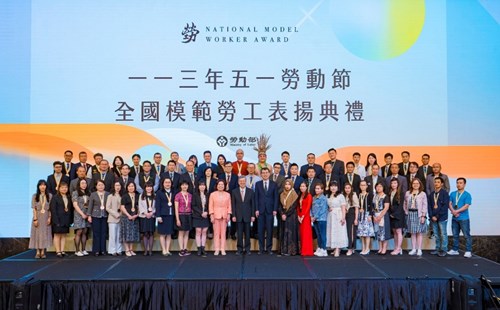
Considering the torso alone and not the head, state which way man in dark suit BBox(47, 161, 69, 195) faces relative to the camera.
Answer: toward the camera

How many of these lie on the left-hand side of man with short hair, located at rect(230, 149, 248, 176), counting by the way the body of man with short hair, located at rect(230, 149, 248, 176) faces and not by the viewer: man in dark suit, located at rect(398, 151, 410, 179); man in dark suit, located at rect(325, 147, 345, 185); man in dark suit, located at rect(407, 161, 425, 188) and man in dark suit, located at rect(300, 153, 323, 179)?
4

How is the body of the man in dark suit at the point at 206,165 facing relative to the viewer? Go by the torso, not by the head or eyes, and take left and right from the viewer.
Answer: facing the viewer

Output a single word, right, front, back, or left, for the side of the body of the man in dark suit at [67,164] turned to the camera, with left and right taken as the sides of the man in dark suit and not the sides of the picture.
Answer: front

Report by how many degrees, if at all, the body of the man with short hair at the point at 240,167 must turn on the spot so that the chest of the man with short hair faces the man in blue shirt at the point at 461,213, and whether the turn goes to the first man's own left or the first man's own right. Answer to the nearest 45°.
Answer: approximately 90° to the first man's own left

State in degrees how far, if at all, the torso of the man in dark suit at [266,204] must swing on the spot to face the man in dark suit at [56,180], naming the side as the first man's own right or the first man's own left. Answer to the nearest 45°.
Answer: approximately 90° to the first man's own right

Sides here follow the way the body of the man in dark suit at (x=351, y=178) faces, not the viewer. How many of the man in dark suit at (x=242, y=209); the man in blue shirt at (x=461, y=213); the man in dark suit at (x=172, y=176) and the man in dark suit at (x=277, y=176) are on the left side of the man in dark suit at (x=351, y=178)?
1

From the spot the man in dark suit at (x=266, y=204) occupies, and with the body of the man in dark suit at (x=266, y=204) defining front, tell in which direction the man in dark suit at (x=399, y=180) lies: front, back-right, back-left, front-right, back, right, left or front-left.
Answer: left

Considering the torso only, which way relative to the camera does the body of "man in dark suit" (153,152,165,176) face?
toward the camera
